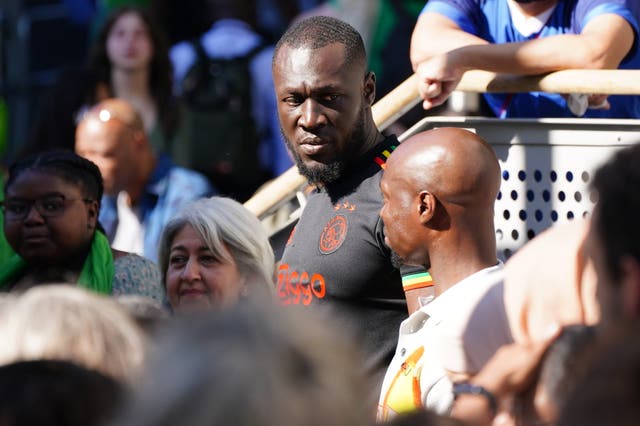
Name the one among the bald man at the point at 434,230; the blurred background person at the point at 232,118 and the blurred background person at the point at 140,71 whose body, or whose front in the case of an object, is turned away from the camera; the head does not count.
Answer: the blurred background person at the point at 232,118

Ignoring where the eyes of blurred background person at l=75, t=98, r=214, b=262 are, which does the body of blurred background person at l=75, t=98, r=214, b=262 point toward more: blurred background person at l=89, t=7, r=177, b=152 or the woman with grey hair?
the woman with grey hair

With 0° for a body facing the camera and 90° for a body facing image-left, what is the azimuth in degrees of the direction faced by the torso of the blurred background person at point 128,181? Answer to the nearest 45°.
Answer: approximately 45°

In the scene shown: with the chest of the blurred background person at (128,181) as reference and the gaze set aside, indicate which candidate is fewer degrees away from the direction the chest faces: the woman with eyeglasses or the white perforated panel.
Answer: the woman with eyeglasses

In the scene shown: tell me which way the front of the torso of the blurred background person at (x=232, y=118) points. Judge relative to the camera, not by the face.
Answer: away from the camera

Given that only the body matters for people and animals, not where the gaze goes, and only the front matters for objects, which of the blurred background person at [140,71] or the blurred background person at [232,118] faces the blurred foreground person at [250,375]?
the blurred background person at [140,71]

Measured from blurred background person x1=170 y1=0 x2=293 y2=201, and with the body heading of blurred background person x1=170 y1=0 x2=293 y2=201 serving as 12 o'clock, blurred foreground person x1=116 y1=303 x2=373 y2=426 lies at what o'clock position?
blurred foreground person x1=116 y1=303 x2=373 y2=426 is roughly at 6 o'clock from blurred background person x1=170 y1=0 x2=293 y2=201.

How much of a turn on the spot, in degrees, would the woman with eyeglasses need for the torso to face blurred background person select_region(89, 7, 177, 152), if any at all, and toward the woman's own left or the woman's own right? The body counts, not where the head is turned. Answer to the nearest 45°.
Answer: approximately 135° to the woman's own right

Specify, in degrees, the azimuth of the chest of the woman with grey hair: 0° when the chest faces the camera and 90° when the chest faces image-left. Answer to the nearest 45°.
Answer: approximately 45°

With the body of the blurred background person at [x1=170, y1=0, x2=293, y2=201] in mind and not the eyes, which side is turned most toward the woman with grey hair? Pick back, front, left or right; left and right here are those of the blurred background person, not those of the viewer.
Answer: back

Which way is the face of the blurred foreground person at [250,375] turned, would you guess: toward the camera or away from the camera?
away from the camera

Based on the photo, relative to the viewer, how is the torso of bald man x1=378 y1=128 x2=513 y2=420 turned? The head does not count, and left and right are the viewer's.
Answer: facing to the left of the viewer

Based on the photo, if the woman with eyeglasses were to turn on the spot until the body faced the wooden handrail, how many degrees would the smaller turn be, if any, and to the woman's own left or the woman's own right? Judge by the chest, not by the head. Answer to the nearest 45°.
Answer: approximately 90° to the woman's own left

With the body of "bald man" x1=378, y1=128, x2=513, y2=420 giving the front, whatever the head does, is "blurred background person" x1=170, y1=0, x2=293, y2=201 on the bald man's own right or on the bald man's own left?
on the bald man's own right
